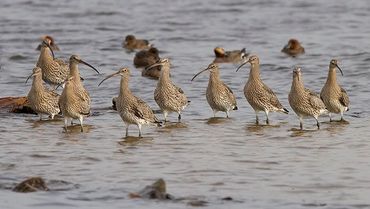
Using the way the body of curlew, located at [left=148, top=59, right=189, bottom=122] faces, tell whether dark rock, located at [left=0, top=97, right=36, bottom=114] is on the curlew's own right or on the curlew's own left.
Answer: on the curlew's own right

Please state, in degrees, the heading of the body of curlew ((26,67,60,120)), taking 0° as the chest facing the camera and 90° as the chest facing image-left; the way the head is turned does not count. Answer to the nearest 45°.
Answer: approximately 45°

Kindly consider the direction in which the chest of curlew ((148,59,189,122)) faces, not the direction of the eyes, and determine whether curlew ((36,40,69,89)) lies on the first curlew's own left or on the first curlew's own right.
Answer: on the first curlew's own right

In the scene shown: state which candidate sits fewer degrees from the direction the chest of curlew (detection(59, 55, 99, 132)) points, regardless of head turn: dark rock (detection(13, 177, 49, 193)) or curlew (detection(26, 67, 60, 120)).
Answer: the dark rock

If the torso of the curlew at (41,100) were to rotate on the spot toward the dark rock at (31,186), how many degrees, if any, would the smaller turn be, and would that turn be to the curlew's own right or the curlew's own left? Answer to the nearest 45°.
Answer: approximately 45° to the curlew's own left

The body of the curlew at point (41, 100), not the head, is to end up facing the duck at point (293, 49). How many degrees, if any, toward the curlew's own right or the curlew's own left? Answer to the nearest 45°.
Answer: approximately 180°

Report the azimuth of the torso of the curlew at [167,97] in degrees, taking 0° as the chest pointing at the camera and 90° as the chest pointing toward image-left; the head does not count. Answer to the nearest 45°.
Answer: approximately 45°
